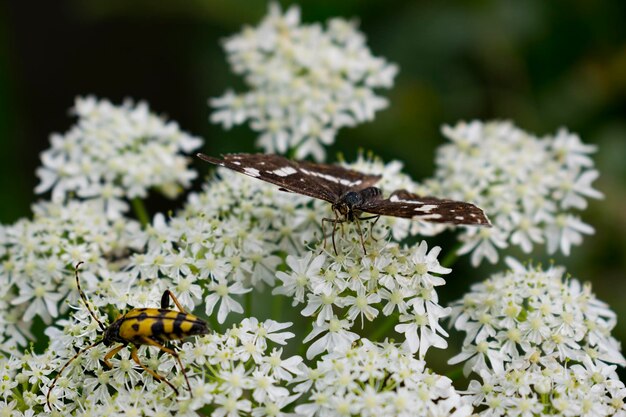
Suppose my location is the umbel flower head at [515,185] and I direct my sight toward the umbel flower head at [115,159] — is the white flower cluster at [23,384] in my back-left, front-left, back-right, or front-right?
front-left

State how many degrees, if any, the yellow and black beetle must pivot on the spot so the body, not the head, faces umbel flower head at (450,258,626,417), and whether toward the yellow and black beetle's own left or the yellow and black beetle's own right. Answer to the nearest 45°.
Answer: approximately 180°

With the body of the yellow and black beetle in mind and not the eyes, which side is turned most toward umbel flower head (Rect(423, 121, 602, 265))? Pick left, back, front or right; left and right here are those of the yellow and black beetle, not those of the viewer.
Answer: back

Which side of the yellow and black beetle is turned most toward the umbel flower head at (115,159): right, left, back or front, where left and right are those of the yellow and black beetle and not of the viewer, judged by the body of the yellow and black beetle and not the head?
right

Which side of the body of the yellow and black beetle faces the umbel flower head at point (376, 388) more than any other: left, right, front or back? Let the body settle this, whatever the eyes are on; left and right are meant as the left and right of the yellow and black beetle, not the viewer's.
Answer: back

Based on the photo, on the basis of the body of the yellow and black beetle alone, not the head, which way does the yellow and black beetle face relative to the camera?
to the viewer's left

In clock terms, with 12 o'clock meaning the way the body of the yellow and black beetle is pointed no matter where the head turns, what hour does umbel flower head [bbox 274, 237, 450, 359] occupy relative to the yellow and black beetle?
The umbel flower head is roughly at 6 o'clock from the yellow and black beetle.

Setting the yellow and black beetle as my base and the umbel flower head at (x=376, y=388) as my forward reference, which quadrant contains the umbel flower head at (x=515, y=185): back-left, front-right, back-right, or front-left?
front-left

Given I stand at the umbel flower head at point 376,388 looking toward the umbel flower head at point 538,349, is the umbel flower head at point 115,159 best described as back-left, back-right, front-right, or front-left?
back-left

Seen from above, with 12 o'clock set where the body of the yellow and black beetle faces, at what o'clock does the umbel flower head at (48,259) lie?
The umbel flower head is roughly at 2 o'clock from the yellow and black beetle.
